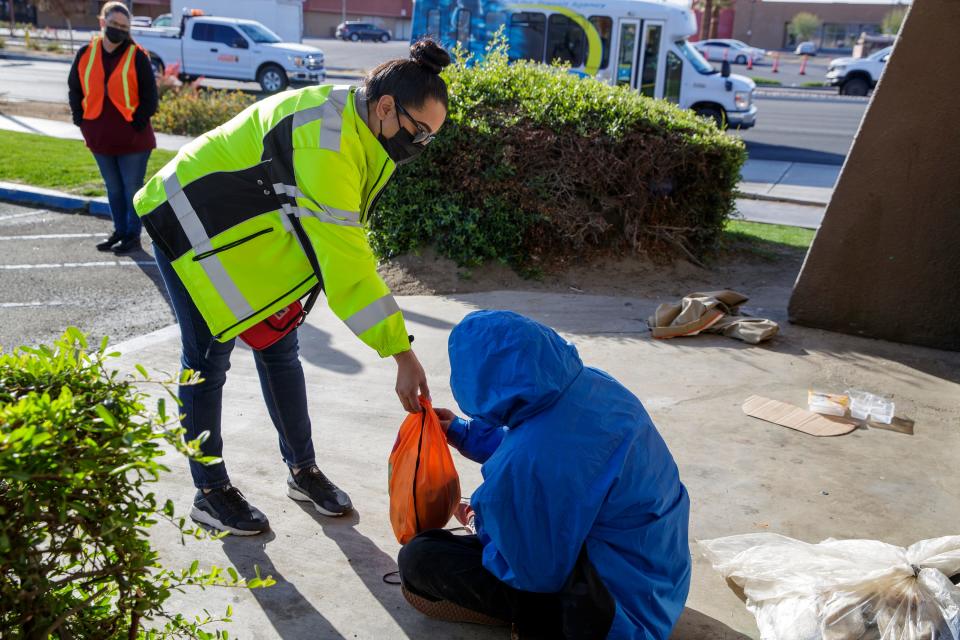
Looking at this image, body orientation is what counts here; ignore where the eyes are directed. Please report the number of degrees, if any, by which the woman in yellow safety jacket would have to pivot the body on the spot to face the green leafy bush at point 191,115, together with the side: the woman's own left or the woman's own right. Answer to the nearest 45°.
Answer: approximately 135° to the woman's own left

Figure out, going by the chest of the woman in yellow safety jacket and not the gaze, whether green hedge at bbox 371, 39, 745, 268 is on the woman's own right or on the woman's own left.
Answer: on the woman's own left

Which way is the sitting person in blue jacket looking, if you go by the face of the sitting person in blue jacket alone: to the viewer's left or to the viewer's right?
to the viewer's left

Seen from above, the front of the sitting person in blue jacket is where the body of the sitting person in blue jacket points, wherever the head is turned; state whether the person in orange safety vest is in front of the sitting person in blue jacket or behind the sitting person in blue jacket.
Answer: in front

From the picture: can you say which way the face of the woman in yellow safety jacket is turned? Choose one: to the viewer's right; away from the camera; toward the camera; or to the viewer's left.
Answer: to the viewer's right

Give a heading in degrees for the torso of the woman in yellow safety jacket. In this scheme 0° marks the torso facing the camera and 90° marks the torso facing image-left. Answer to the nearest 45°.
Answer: approximately 315°

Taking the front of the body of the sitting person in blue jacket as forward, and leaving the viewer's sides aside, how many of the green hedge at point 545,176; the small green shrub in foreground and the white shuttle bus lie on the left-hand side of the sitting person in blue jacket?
1

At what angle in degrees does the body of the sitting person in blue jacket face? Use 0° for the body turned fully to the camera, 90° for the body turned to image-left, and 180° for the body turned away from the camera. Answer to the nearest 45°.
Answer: approximately 135°

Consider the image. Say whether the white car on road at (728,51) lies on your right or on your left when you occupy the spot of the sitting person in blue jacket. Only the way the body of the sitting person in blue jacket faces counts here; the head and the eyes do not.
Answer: on your right

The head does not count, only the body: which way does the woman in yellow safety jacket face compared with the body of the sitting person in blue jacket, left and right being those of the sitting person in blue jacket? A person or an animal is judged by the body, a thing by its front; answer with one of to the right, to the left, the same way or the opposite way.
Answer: the opposite way

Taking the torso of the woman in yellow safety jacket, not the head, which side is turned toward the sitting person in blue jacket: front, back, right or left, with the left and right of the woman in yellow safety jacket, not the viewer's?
front
